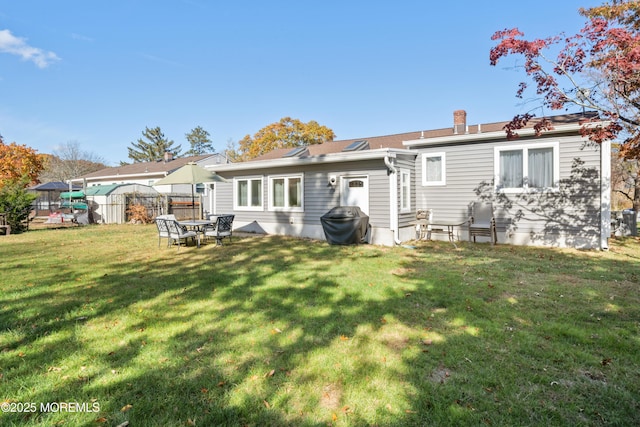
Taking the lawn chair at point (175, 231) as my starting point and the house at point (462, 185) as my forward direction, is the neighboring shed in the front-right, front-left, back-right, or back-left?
back-left

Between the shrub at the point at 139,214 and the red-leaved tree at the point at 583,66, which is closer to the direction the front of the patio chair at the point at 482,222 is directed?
the red-leaved tree

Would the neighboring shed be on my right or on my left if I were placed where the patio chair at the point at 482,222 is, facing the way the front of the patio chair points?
on my right

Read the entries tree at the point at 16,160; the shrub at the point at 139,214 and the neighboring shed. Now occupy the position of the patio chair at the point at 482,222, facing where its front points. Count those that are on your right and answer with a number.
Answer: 3

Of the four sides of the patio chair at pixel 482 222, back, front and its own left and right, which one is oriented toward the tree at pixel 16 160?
right

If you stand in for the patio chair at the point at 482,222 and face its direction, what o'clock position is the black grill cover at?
The black grill cover is roughly at 2 o'clock from the patio chair.

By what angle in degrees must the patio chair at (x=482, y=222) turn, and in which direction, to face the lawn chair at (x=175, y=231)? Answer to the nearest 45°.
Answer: approximately 45° to its right

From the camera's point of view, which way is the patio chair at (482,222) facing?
toward the camera

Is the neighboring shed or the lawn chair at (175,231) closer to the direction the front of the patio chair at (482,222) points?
the lawn chair

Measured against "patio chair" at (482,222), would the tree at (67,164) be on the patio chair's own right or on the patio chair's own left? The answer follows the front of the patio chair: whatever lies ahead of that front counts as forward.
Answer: on the patio chair's own right

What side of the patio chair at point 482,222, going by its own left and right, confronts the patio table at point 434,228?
right

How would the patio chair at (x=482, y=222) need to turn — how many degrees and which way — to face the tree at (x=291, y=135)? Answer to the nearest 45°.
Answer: approximately 135° to its right
